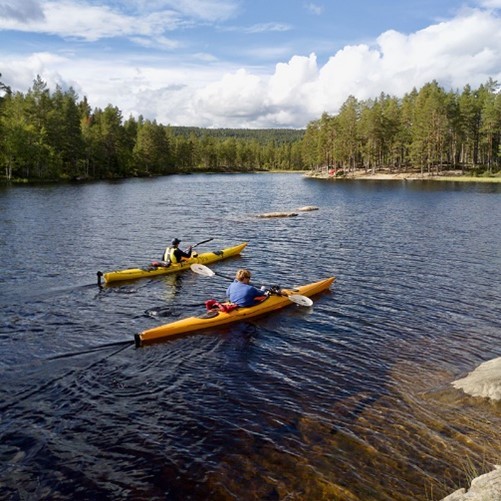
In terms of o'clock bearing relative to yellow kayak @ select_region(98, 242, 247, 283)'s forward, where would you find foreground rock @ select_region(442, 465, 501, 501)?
The foreground rock is roughly at 4 o'clock from the yellow kayak.

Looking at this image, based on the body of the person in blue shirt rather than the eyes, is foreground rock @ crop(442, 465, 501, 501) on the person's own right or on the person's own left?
on the person's own right

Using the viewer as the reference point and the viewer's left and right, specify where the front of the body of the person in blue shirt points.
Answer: facing away from the viewer and to the right of the viewer

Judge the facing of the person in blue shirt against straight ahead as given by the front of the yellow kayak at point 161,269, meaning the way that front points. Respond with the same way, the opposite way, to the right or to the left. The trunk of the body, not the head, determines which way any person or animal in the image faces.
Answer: the same way

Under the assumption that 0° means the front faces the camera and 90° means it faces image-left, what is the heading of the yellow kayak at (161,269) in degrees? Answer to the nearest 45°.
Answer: approximately 225°

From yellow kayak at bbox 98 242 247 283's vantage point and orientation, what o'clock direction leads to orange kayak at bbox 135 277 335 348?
orange kayak at bbox 135 277 335 348 is roughly at 4 o'clock from yellow kayak at bbox 98 242 247 283.

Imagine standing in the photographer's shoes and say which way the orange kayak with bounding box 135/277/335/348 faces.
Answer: facing away from the viewer and to the right of the viewer

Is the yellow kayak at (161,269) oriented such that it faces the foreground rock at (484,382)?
no

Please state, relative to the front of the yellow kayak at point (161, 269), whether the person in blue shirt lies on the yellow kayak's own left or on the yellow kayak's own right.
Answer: on the yellow kayak's own right

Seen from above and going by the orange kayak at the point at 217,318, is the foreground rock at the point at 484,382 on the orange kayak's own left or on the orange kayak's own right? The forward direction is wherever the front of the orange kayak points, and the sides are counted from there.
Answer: on the orange kayak's own right

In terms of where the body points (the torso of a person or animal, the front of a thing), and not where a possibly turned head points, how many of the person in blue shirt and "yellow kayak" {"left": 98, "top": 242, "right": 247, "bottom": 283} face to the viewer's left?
0

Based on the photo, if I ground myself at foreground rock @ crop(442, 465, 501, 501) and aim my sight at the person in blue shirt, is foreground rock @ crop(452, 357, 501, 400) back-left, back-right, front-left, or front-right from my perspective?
front-right

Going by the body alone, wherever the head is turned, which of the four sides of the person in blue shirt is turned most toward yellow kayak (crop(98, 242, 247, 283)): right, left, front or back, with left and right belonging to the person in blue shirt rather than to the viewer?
left

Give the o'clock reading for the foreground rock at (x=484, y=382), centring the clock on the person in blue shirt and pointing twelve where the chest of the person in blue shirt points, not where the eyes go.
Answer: The foreground rock is roughly at 3 o'clock from the person in blue shirt.
